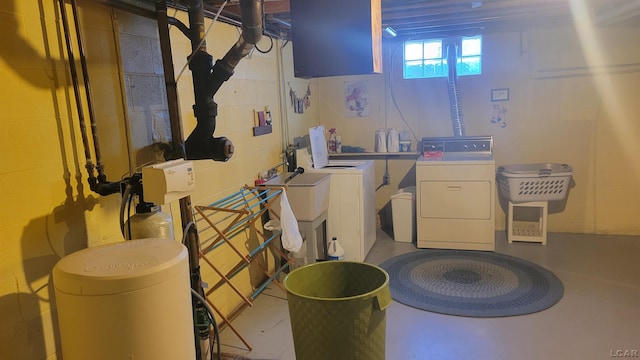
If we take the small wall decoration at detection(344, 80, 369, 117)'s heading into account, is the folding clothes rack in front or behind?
in front

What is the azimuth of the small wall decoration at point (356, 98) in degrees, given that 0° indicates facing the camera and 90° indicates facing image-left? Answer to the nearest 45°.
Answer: approximately 0°

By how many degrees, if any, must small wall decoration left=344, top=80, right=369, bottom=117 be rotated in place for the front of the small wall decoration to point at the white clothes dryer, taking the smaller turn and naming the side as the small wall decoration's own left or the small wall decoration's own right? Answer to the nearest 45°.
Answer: approximately 45° to the small wall decoration's own left

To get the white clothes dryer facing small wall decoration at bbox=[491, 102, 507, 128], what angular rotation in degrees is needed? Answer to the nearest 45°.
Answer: approximately 135° to its left

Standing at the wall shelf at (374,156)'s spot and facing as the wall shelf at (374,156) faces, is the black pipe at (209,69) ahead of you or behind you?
ahead

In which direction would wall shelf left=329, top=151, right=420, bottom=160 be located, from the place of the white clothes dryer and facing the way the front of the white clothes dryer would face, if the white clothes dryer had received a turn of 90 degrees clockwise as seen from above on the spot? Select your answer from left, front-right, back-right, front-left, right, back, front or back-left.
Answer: front-right

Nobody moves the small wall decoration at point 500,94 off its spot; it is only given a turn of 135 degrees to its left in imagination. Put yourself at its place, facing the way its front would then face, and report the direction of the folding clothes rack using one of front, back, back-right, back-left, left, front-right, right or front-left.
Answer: back
